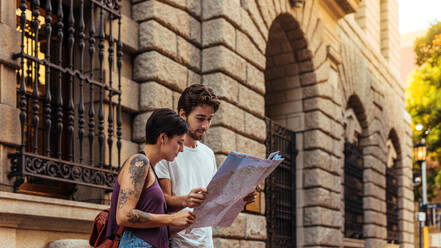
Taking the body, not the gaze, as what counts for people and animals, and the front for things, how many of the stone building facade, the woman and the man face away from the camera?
0

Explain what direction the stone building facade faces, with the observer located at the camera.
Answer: facing the viewer and to the right of the viewer

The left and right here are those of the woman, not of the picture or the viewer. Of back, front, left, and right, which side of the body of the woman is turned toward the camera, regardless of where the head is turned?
right

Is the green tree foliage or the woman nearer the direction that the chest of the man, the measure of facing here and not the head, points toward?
the woman

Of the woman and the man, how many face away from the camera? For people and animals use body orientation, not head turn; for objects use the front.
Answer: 0

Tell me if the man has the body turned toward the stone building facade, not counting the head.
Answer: no

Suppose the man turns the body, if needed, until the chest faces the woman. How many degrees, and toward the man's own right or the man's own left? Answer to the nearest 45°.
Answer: approximately 45° to the man's own right

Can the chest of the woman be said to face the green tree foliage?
no

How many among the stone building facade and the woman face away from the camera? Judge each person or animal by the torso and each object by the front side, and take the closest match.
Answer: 0

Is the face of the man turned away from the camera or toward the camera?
toward the camera

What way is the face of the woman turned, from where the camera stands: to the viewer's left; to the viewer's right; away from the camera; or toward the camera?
to the viewer's right
